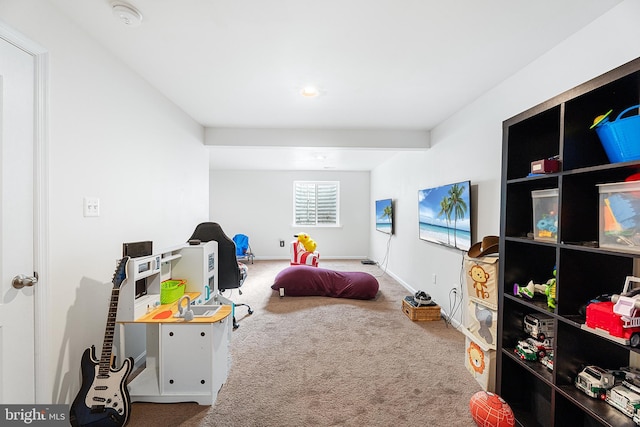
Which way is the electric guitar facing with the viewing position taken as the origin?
facing the viewer

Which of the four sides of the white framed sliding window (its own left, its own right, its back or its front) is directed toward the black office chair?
front

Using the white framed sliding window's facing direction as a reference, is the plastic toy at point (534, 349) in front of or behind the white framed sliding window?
in front

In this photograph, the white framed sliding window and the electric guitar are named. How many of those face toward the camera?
2

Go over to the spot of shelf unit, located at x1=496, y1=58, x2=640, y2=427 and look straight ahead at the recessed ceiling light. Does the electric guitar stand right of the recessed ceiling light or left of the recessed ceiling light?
left

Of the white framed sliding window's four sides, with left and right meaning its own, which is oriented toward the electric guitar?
front

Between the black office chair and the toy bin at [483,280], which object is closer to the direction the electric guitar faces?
the toy bin

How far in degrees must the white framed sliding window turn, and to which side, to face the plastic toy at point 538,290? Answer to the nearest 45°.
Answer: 0° — it already faces it

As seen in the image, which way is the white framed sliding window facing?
toward the camera

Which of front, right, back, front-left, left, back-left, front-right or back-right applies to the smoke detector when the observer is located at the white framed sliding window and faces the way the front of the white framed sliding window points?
front

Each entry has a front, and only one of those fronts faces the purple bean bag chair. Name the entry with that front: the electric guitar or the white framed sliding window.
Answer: the white framed sliding window

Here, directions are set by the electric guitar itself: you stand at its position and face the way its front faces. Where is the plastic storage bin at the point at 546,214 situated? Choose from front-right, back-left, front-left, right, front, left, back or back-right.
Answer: front-left
